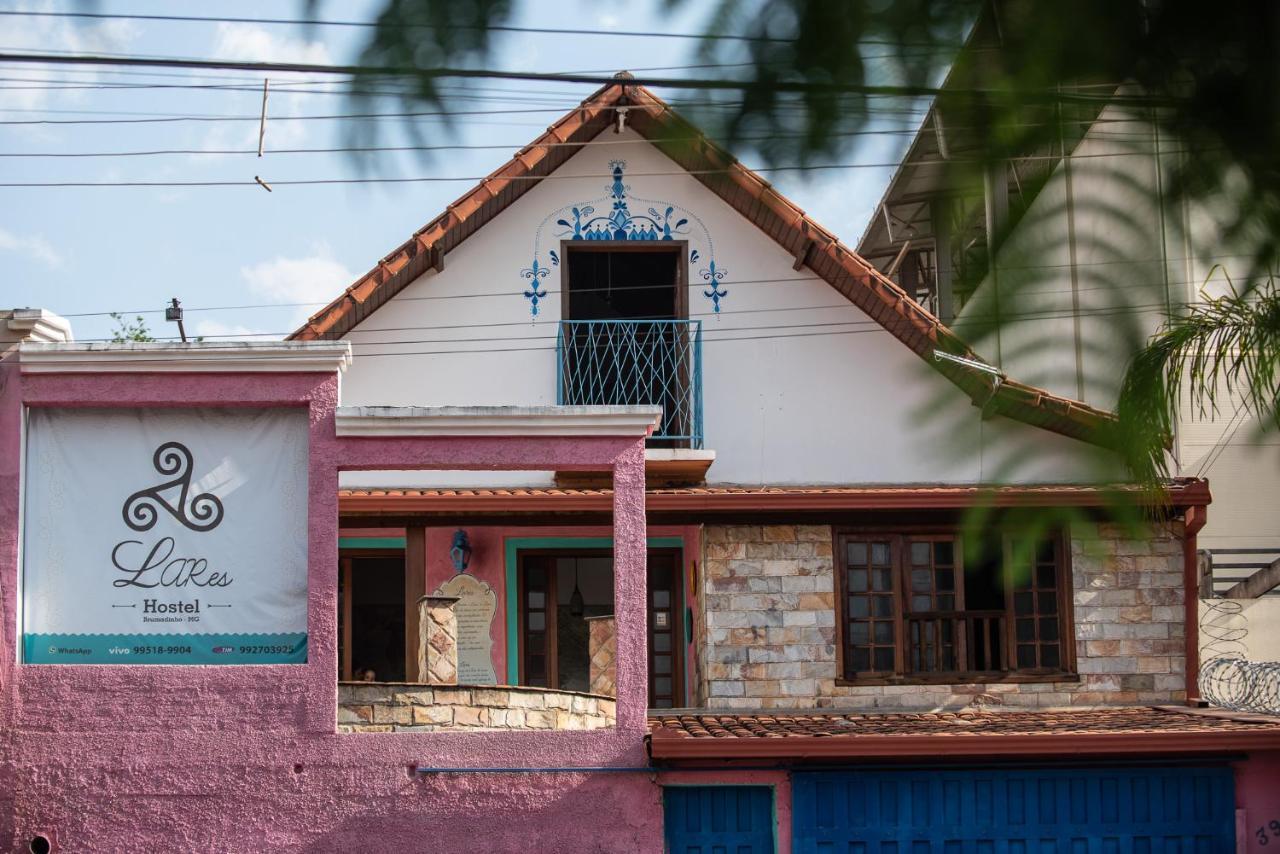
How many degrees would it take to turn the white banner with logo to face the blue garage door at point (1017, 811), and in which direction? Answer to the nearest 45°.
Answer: approximately 90° to its left

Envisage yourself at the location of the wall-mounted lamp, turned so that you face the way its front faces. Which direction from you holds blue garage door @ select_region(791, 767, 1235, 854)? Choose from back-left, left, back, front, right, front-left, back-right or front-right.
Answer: front-left

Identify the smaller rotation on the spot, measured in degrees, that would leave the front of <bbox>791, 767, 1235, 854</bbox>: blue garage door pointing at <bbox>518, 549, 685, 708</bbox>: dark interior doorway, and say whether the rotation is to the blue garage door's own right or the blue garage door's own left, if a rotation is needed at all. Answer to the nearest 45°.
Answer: approximately 135° to the blue garage door's own right

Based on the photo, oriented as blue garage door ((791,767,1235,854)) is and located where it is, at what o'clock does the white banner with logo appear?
The white banner with logo is roughly at 2 o'clock from the blue garage door.

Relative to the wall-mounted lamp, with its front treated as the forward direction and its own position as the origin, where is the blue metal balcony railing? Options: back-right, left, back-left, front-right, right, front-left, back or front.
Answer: left

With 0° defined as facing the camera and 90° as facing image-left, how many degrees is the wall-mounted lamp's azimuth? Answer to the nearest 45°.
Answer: approximately 0°

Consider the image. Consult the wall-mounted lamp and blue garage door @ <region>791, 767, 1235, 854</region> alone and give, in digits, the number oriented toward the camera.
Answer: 2
